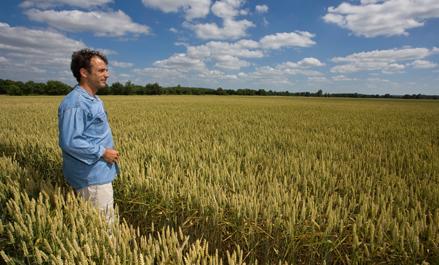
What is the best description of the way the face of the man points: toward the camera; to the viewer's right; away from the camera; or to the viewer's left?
to the viewer's right

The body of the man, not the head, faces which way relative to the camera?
to the viewer's right
